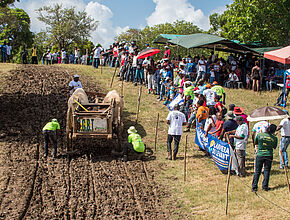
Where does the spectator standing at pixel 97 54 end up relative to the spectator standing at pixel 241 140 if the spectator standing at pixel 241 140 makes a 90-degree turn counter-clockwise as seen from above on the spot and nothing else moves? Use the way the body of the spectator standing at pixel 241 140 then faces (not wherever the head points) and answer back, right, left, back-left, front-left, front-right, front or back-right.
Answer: back-right

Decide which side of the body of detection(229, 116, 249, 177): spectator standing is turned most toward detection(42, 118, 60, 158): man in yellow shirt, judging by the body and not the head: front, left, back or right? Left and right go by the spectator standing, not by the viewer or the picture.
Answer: front

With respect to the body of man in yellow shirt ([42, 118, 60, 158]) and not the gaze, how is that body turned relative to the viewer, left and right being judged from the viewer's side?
facing away from the viewer and to the right of the viewer

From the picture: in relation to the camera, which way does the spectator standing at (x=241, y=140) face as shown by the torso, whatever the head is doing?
to the viewer's left

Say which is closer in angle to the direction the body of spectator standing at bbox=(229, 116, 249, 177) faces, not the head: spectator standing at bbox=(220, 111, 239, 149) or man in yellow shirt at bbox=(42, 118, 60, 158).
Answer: the man in yellow shirt

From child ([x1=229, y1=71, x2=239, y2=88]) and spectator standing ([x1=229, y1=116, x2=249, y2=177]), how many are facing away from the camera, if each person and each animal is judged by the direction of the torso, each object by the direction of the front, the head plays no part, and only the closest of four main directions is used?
0

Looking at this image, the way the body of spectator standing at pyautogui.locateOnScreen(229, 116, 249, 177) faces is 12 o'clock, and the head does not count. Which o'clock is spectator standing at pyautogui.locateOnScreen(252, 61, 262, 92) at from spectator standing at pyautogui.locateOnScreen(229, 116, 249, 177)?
spectator standing at pyautogui.locateOnScreen(252, 61, 262, 92) is roughly at 3 o'clock from spectator standing at pyautogui.locateOnScreen(229, 116, 249, 177).

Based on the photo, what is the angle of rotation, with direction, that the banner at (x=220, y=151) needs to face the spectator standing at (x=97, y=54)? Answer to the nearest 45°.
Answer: approximately 90° to its right

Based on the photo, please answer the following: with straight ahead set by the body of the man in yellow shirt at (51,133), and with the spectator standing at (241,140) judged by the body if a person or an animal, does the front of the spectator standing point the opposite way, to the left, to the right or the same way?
to the left

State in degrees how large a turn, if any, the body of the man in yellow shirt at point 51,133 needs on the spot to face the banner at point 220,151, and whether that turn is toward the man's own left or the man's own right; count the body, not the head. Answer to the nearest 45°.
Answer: approximately 90° to the man's own right

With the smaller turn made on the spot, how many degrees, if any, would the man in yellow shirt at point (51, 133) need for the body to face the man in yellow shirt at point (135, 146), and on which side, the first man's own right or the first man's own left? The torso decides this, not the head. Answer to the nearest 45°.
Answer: approximately 45° to the first man's own right
